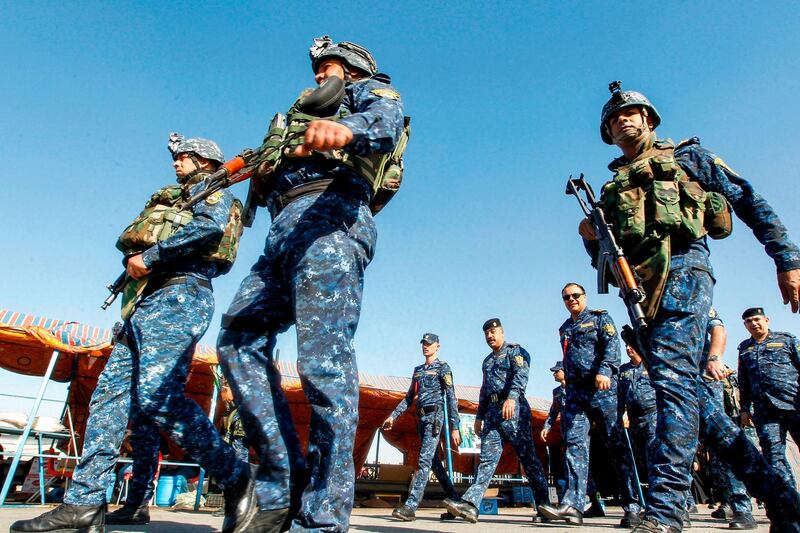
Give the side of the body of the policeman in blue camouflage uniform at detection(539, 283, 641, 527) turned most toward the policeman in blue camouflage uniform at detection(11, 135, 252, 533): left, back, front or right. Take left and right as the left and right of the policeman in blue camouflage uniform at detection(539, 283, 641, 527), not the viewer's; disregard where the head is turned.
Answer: front

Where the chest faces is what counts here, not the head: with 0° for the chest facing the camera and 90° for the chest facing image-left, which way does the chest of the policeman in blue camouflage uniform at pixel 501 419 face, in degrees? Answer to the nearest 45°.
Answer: approximately 45°

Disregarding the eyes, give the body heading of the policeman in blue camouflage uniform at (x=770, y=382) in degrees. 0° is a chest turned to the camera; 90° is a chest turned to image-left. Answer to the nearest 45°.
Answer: approximately 45°

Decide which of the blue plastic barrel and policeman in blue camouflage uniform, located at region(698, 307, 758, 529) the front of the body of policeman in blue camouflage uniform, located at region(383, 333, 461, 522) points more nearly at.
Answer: the blue plastic barrel

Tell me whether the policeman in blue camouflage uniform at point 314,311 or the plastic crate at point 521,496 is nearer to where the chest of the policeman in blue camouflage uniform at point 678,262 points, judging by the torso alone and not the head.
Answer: the policeman in blue camouflage uniform

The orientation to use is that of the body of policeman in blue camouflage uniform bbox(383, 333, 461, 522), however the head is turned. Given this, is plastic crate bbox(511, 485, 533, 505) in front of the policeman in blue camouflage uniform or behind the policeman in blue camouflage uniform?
behind

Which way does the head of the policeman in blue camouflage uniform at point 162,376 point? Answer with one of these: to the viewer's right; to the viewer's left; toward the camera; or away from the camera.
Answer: to the viewer's left

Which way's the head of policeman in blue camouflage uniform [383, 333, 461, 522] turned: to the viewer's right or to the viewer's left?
to the viewer's left

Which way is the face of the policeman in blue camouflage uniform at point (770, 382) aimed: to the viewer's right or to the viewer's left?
to the viewer's left

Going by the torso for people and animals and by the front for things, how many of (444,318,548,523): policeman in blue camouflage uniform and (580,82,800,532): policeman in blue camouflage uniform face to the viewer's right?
0

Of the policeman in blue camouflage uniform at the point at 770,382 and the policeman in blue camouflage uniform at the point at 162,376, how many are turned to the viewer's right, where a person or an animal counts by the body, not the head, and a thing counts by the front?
0

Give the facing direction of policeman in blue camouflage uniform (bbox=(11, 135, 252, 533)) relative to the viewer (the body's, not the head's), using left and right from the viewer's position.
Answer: facing to the left of the viewer

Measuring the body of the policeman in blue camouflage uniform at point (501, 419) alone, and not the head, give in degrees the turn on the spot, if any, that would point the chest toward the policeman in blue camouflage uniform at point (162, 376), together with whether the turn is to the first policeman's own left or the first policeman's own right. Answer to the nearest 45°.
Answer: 0° — they already face them

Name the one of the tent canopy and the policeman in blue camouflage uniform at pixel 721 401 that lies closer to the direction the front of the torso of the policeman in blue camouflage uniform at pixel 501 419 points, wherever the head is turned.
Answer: the tent canopy

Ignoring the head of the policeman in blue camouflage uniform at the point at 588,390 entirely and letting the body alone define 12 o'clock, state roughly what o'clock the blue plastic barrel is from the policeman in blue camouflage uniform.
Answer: The blue plastic barrel is roughly at 2 o'clock from the policeman in blue camouflage uniform.

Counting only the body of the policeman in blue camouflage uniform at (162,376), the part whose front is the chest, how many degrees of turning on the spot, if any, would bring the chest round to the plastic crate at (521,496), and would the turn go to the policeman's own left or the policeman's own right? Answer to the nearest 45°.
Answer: approximately 135° to the policeman's own right

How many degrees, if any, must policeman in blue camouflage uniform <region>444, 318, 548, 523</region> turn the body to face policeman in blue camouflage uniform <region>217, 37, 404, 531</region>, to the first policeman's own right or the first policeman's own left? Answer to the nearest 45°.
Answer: approximately 45° to the first policeman's own left
